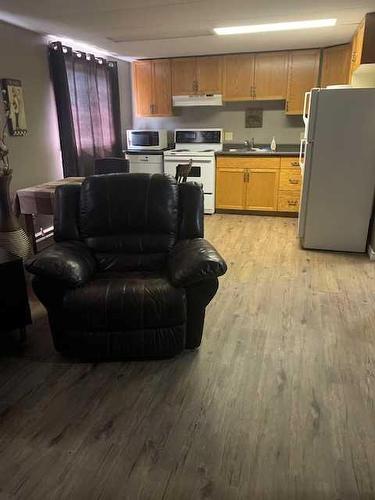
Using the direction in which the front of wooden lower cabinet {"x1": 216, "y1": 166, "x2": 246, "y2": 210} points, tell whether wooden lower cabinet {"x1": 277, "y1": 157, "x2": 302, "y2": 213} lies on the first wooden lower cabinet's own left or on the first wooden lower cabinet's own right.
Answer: on the first wooden lower cabinet's own left

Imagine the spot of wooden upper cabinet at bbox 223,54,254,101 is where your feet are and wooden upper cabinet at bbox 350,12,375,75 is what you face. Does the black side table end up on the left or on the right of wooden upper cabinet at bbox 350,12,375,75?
right

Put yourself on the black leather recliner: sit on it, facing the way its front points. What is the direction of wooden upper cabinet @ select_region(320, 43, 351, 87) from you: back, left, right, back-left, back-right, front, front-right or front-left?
back-left

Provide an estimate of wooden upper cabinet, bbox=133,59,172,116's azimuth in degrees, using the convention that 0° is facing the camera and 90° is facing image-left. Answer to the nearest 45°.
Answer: approximately 0°

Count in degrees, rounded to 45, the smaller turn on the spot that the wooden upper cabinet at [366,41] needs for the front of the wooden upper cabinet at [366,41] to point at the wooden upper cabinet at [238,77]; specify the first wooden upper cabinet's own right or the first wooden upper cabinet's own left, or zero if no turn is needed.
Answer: approximately 45° to the first wooden upper cabinet's own right

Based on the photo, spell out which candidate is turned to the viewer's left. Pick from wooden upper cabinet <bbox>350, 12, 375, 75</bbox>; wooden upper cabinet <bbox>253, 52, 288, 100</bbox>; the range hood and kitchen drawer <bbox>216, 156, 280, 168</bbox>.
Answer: wooden upper cabinet <bbox>350, 12, 375, 75</bbox>

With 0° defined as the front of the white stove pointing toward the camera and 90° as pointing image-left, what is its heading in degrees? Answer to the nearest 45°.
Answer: approximately 0°
